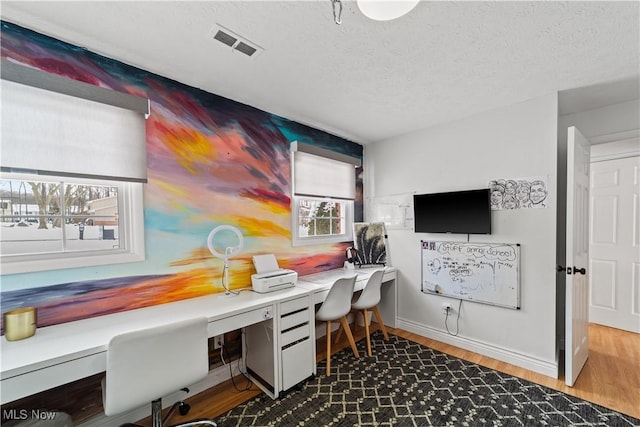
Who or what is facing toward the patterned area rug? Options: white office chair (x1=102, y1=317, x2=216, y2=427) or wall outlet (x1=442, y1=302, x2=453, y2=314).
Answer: the wall outlet

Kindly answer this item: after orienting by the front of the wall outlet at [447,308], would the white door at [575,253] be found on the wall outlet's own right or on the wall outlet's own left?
on the wall outlet's own left

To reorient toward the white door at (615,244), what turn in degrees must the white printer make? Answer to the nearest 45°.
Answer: approximately 45° to its left

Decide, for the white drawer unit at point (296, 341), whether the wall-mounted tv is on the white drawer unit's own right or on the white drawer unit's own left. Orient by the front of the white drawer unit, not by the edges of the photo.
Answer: on the white drawer unit's own left

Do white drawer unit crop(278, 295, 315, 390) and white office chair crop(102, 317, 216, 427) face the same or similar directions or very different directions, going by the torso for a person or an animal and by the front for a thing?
very different directions

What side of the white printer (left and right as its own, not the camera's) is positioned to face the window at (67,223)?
right

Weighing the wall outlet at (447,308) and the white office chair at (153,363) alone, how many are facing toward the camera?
1

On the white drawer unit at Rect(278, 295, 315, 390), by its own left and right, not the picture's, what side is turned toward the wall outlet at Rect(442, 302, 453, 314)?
left

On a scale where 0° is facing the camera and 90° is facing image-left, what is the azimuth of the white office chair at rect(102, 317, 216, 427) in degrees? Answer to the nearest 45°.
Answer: approximately 135°

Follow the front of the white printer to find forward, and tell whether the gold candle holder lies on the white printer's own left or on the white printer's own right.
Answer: on the white printer's own right
